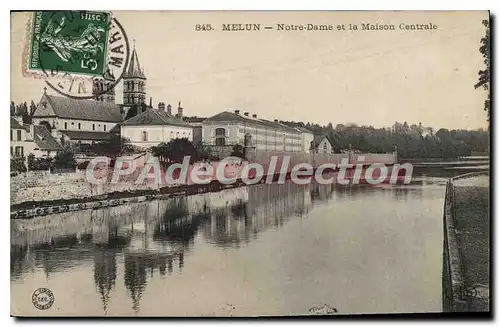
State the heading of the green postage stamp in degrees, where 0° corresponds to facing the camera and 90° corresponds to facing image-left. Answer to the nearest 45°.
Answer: approximately 0°
